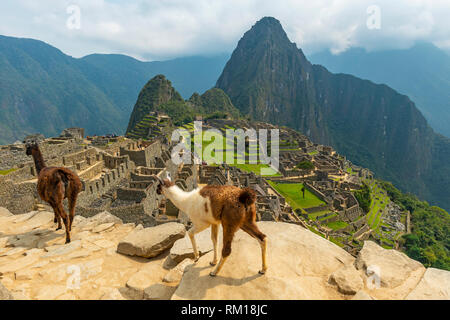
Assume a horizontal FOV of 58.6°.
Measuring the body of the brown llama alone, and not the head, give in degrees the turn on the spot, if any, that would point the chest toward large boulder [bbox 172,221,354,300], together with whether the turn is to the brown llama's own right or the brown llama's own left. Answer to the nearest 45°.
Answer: approximately 180°

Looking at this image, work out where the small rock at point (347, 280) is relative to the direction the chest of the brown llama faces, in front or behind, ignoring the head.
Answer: behind

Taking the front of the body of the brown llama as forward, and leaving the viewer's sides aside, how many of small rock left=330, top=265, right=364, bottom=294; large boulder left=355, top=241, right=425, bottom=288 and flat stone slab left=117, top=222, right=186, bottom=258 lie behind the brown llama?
3

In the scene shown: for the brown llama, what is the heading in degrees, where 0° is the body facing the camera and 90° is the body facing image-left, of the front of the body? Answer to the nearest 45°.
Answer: approximately 135°

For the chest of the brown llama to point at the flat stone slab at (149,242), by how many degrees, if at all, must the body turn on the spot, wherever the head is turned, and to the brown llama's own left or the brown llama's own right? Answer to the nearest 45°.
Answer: approximately 180°

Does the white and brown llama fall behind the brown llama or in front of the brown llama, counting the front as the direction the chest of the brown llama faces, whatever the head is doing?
behind

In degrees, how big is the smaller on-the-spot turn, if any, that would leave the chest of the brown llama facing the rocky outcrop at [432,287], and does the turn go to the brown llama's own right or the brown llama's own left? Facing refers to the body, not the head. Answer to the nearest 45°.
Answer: approximately 180°
